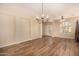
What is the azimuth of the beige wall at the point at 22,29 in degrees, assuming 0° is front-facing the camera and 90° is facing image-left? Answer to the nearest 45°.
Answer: approximately 315°

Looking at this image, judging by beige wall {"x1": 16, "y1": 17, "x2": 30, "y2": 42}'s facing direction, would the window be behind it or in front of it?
in front
